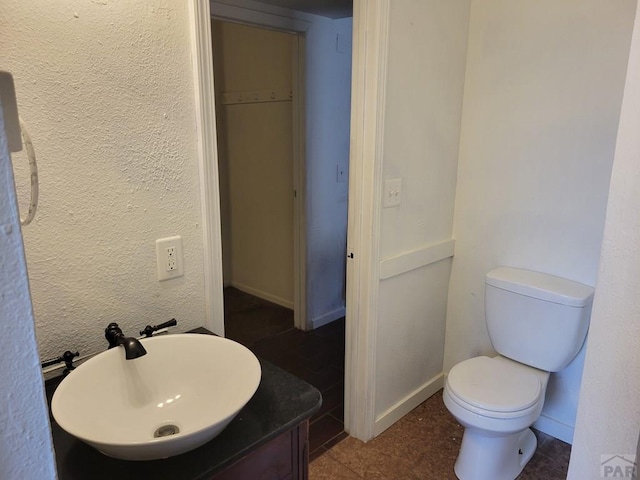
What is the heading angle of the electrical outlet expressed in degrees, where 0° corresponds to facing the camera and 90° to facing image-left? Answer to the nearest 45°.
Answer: approximately 315°

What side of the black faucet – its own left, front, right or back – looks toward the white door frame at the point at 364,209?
left

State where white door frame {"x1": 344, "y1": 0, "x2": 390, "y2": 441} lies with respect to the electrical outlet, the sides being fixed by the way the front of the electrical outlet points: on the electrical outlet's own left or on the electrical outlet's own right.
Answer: on the electrical outlet's own left

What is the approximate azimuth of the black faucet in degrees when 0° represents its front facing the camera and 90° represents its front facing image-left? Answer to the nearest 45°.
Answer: approximately 315°

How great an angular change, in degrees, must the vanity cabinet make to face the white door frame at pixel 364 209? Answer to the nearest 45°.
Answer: approximately 90° to its left
